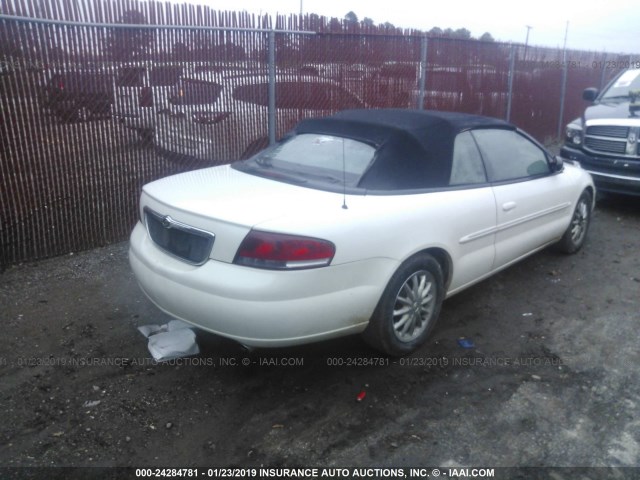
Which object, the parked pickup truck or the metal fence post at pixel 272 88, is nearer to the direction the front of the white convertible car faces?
the parked pickup truck

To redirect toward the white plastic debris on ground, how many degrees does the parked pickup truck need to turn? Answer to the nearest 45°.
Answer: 0° — it already faces it

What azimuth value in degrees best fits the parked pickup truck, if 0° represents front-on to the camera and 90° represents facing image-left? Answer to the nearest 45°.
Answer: approximately 45°

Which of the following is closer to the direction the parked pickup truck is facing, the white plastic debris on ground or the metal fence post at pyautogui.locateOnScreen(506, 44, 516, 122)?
the white plastic debris on ground

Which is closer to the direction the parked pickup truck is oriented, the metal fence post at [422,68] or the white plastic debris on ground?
the white plastic debris on ground

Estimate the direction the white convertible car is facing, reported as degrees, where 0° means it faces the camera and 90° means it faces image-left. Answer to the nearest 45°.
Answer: approximately 225°

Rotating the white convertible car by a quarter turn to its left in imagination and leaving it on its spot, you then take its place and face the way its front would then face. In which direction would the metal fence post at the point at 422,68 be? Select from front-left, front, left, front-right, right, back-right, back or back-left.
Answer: front-right

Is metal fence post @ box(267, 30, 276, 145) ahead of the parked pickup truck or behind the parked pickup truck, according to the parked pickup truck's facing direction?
ahead

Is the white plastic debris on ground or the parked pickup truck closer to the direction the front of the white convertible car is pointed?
the parked pickup truck

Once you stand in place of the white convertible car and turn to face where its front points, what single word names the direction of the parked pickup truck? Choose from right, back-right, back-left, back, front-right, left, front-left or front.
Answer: front

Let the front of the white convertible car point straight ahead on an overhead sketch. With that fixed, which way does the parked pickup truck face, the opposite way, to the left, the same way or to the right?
the opposite way

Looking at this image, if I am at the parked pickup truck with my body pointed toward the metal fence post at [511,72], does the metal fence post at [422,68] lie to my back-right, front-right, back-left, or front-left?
front-left

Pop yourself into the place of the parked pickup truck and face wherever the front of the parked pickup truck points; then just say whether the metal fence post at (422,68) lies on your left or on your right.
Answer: on your right
